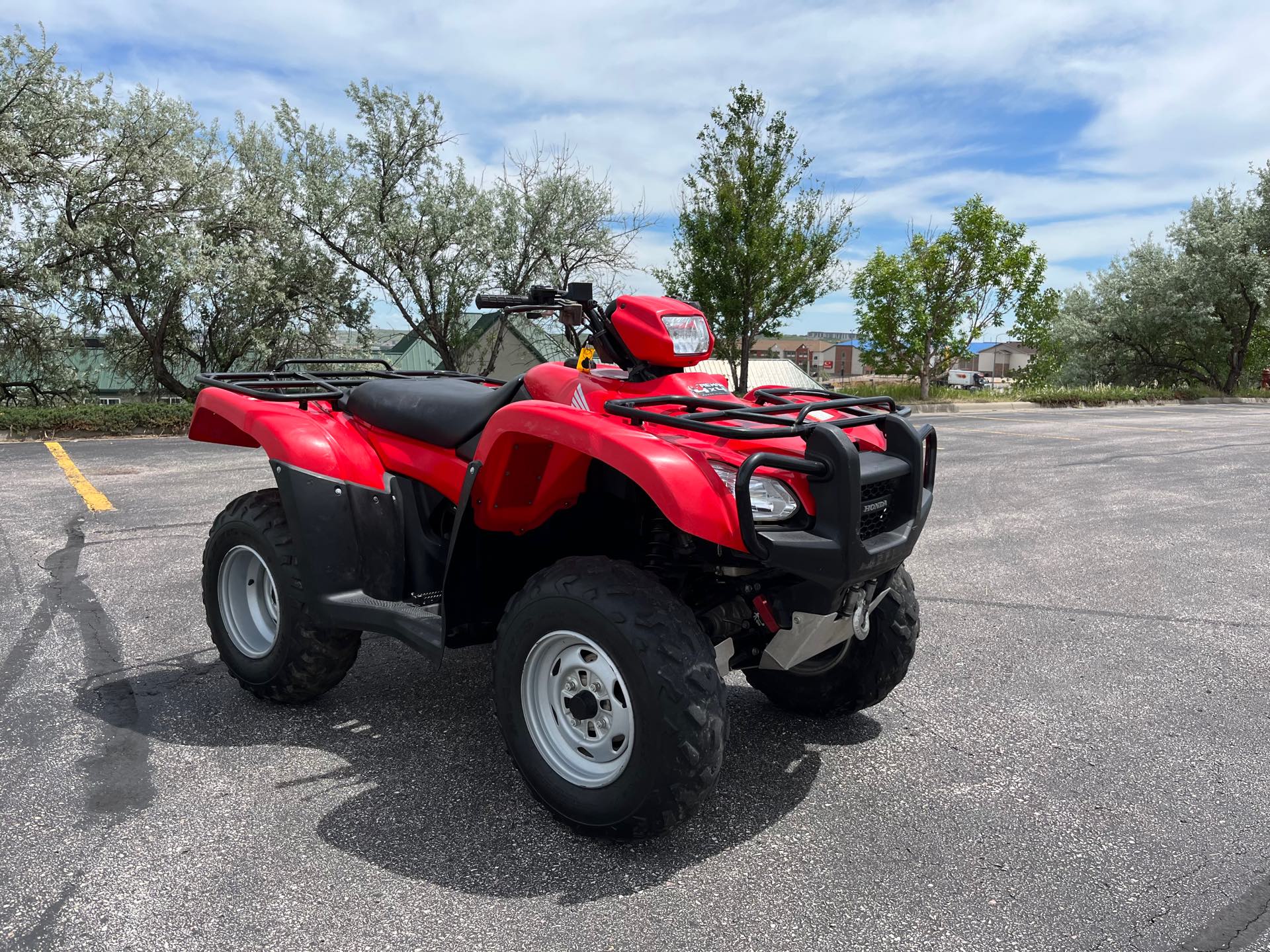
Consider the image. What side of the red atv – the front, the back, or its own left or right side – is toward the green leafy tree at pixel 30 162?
back

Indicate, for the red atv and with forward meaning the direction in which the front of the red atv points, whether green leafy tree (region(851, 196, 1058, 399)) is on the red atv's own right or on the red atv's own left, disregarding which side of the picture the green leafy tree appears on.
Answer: on the red atv's own left

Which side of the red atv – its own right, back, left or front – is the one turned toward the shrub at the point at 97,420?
back

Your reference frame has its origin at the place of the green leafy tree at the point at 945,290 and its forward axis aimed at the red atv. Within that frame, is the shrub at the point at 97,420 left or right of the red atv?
right

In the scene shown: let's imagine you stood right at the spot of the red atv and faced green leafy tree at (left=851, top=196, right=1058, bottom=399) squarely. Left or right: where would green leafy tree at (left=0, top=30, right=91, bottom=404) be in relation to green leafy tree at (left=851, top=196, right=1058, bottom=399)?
left

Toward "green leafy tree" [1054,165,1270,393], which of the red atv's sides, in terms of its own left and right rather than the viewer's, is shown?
left

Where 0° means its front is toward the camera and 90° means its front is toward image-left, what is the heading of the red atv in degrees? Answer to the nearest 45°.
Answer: approximately 315°

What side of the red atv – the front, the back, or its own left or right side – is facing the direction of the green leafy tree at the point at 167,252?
back
